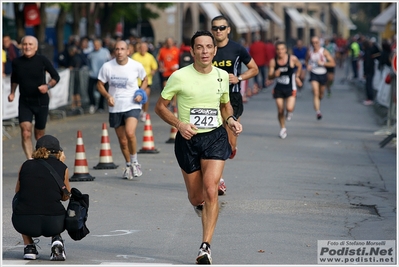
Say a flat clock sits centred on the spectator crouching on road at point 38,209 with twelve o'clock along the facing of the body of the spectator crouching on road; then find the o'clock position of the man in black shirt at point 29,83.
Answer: The man in black shirt is roughly at 12 o'clock from the spectator crouching on road.

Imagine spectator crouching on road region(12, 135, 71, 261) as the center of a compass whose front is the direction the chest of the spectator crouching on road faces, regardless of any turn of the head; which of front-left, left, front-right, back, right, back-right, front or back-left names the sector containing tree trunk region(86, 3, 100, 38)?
front

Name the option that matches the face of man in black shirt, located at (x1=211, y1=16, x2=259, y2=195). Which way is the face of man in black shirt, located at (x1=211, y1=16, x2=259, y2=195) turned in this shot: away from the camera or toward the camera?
toward the camera

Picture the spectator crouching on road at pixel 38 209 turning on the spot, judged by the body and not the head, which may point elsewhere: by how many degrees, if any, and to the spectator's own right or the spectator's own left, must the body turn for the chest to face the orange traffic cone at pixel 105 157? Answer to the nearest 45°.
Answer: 0° — they already face it

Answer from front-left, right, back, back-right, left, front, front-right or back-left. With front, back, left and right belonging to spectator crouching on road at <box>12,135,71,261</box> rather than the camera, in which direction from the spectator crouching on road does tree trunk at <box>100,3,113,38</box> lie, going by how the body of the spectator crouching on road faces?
front

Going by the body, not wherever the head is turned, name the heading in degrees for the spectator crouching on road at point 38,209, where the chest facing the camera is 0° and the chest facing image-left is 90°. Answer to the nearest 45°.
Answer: approximately 180°

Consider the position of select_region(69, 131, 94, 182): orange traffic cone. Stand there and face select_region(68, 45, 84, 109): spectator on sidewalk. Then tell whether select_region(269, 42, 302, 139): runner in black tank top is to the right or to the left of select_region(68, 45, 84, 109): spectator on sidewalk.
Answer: right

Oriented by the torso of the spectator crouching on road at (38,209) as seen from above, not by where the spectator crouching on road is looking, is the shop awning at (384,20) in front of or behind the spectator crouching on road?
in front

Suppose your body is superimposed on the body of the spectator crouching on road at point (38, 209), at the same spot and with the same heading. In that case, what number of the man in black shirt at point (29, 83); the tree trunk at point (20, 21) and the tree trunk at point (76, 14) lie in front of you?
3

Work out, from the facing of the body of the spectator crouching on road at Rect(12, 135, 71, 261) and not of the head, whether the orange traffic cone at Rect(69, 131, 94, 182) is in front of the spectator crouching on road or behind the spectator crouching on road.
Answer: in front

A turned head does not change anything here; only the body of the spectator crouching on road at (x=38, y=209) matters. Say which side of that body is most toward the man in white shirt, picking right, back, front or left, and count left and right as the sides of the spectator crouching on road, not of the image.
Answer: front

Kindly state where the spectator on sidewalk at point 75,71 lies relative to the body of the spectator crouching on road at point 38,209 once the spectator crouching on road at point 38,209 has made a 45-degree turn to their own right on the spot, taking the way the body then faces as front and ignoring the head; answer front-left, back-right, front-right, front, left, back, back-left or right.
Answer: front-left

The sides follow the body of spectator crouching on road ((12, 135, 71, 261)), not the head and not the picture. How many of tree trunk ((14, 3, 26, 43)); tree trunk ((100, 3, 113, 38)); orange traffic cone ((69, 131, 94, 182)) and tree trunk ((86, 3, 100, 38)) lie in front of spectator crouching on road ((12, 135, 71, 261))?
4

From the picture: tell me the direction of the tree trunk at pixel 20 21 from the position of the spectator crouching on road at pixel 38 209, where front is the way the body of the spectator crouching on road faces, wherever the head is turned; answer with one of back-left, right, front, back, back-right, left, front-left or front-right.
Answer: front

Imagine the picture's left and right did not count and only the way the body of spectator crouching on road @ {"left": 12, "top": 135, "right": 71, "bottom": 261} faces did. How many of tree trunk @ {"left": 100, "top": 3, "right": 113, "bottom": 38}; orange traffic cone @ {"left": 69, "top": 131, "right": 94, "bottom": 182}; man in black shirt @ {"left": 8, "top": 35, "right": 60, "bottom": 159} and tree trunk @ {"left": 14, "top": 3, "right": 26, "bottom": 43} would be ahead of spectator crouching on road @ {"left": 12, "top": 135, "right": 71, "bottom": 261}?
4

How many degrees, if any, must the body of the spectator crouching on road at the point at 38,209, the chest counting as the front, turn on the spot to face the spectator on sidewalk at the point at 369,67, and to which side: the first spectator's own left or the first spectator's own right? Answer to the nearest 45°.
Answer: approximately 45° to the first spectator's own right
